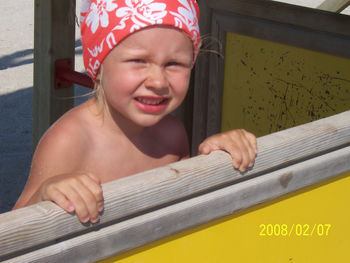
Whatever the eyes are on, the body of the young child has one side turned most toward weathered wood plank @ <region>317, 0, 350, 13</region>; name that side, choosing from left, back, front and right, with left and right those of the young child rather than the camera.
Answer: left

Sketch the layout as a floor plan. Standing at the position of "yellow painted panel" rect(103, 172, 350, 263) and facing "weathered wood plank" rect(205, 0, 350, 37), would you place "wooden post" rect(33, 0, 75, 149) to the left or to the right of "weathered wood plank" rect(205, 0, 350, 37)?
left

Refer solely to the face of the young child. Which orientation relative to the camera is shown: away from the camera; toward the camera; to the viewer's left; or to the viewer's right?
toward the camera

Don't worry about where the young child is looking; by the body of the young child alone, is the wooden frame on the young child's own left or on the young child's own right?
on the young child's own left

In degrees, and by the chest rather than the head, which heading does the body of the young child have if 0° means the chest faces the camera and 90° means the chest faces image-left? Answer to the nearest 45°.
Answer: approximately 315°

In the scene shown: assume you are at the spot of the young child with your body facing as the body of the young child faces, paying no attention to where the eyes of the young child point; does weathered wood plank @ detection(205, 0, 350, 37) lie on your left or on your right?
on your left
